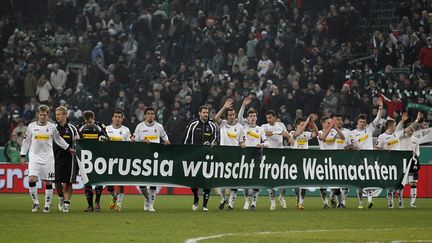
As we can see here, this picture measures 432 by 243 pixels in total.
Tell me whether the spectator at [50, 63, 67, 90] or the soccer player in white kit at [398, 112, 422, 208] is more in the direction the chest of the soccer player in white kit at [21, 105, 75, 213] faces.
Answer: the soccer player in white kit

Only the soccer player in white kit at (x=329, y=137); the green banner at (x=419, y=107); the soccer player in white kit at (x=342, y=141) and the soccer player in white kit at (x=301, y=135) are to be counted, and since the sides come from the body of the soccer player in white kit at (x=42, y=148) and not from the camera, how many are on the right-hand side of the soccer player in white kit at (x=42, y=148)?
0

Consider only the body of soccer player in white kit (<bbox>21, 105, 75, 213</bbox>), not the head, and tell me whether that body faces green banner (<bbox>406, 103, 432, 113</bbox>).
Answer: no

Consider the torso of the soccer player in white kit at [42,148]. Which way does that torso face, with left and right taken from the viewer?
facing the viewer

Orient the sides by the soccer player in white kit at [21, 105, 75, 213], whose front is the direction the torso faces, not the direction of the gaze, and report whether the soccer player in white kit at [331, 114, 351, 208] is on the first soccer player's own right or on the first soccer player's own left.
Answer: on the first soccer player's own left

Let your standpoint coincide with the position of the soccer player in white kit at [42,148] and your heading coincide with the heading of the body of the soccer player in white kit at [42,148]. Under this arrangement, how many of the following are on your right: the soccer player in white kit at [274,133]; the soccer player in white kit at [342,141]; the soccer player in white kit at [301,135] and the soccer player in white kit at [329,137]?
0

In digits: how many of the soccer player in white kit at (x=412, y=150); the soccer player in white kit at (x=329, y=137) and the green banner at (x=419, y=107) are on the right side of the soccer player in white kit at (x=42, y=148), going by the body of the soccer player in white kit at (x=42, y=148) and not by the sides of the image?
0

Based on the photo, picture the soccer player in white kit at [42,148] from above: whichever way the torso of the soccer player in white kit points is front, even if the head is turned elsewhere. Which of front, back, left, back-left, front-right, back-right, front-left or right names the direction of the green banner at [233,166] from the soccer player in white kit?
left

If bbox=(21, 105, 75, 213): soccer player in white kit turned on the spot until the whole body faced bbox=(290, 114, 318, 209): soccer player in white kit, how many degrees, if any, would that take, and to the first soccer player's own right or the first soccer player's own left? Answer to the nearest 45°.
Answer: approximately 90° to the first soccer player's own left

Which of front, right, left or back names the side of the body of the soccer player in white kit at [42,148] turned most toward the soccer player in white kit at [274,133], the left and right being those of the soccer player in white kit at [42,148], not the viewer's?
left

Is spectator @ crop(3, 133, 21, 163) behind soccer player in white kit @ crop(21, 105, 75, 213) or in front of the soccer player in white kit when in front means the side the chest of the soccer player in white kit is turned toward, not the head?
behind

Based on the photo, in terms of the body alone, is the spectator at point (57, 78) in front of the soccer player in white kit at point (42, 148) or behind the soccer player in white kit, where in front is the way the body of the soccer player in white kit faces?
behind

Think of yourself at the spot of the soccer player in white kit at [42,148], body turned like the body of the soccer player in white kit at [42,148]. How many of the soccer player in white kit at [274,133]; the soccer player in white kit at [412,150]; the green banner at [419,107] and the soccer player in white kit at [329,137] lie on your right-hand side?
0
